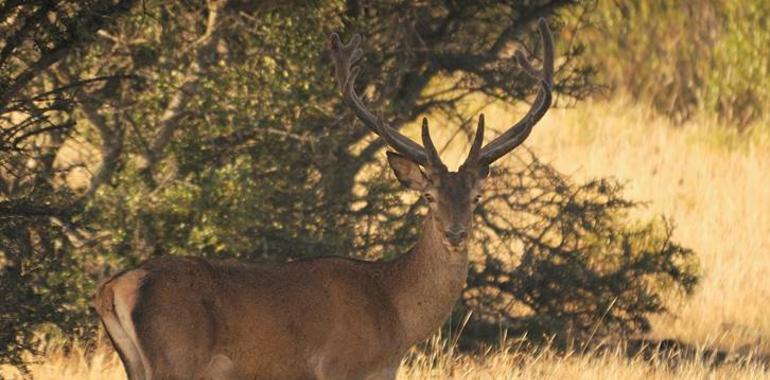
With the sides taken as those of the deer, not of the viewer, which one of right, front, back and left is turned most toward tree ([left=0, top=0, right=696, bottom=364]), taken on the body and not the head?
left

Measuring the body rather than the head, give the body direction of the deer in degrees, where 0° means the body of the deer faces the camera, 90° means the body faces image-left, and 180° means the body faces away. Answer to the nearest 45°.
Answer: approximately 270°

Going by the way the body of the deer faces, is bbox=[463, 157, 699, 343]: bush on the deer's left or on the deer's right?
on the deer's left
